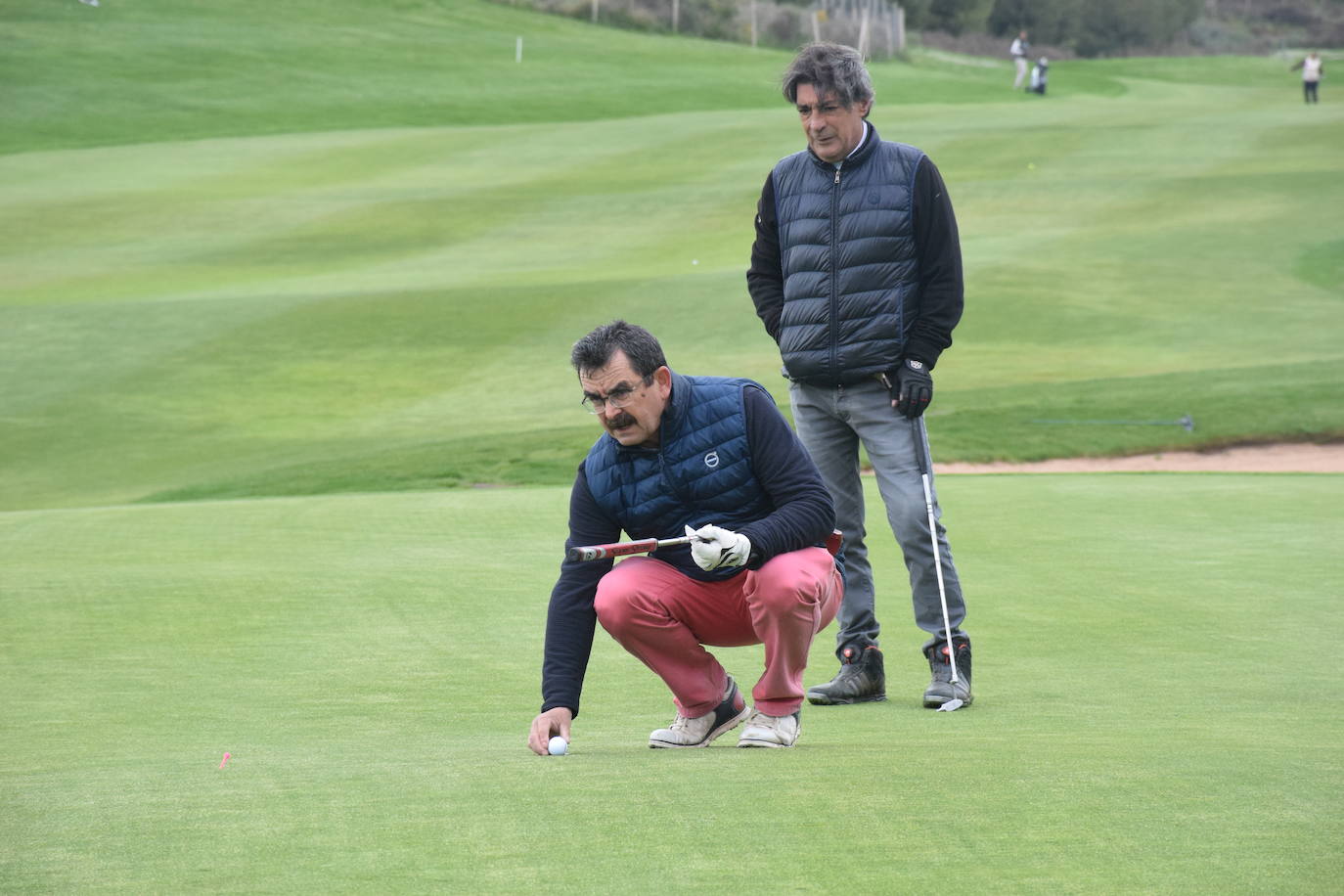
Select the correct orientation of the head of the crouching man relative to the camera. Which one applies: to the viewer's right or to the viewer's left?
to the viewer's left

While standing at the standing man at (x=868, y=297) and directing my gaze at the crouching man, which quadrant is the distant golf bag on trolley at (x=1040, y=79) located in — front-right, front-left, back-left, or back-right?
back-right

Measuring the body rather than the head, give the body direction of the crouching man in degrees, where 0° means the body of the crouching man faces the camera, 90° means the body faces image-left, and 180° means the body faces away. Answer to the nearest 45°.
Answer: approximately 45°

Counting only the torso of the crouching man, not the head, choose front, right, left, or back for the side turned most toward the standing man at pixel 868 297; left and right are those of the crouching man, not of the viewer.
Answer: back

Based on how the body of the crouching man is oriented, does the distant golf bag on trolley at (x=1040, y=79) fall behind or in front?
behind
